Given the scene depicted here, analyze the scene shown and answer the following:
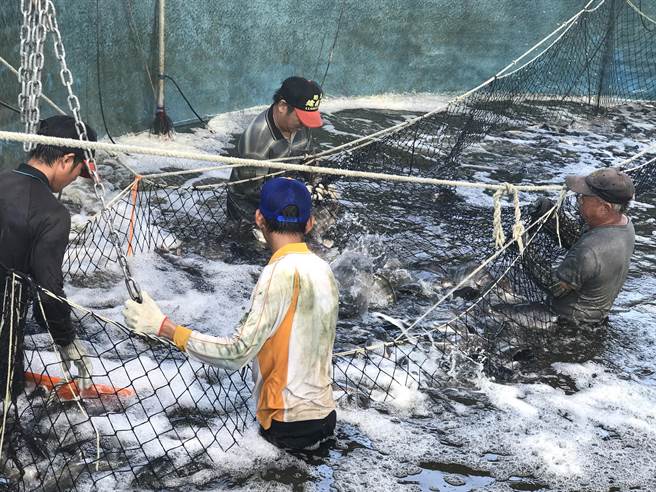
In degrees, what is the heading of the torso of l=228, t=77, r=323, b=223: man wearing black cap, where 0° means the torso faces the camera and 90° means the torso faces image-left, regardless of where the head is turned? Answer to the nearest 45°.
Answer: approximately 315°

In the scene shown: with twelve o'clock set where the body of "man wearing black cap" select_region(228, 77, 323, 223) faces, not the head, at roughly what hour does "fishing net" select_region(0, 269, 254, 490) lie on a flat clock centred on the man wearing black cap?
The fishing net is roughly at 2 o'clock from the man wearing black cap.

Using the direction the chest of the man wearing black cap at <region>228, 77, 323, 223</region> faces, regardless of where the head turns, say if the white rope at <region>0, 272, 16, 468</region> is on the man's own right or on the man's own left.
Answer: on the man's own right

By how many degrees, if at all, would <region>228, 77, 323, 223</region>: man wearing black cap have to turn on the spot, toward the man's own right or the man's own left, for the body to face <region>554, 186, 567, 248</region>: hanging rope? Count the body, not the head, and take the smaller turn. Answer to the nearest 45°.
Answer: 0° — they already face it

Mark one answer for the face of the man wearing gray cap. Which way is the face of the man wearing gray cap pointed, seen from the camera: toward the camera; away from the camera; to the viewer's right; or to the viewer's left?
to the viewer's left

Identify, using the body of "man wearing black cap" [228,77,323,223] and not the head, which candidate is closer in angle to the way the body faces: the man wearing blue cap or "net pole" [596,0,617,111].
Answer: the man wearing blue cap

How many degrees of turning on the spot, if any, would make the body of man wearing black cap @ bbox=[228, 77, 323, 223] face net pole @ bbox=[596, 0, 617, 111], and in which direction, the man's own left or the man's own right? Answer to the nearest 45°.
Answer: approximately 90° to the man's own left

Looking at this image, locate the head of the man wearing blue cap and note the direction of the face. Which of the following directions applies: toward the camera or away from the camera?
away from the camera

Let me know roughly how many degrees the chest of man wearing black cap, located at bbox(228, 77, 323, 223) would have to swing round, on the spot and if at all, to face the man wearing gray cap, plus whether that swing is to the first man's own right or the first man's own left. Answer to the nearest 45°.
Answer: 0° — they already face them

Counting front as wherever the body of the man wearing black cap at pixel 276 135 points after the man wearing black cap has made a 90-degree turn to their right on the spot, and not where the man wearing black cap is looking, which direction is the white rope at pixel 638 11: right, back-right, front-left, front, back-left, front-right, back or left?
back

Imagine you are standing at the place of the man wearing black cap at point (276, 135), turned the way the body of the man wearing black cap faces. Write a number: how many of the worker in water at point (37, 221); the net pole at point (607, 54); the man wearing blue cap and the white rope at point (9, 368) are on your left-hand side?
1
